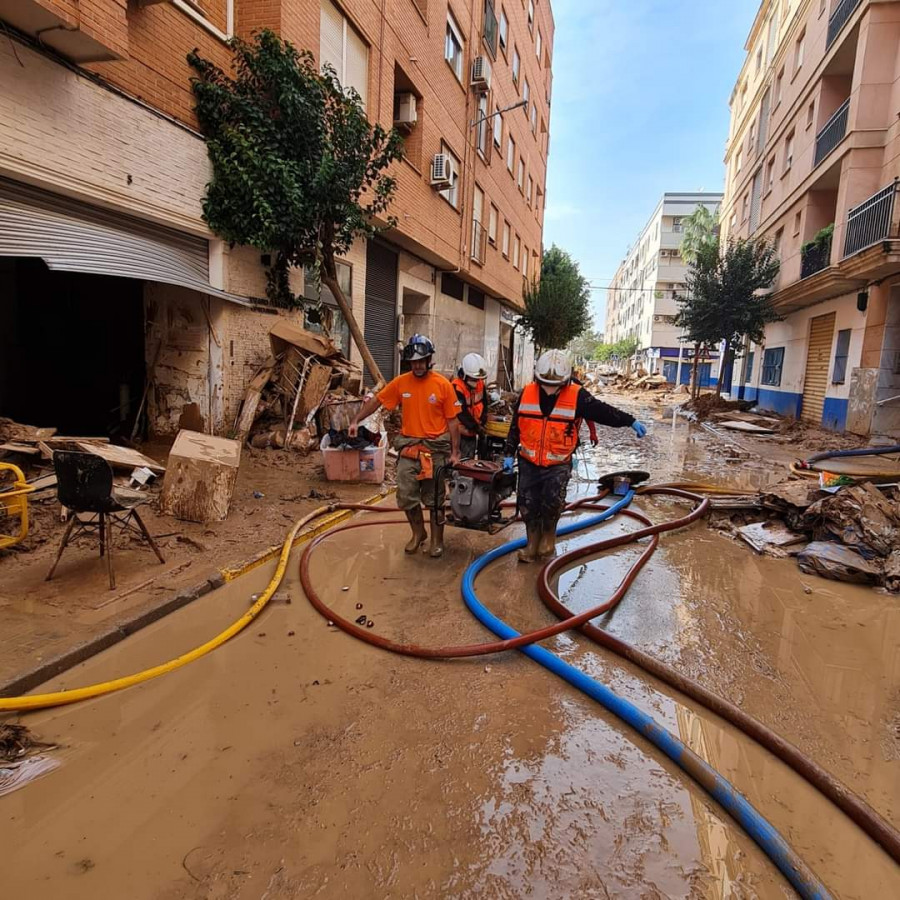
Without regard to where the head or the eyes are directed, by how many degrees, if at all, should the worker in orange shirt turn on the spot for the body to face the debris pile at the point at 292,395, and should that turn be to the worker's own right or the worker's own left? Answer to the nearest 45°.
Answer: approximately 135° to the worker's own right

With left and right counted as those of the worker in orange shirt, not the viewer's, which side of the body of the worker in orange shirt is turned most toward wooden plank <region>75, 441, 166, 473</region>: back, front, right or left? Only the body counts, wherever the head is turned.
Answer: right

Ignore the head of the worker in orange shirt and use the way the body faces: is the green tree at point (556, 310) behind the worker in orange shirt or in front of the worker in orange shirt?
behind

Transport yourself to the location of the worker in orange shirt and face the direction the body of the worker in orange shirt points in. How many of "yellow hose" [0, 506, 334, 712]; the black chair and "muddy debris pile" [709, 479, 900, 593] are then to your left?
1

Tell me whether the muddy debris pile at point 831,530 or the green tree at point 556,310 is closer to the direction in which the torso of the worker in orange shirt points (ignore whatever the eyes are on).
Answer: the muddy debris pile

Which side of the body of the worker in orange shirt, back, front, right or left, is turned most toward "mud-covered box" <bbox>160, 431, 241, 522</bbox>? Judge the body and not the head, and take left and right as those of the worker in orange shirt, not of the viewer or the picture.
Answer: right

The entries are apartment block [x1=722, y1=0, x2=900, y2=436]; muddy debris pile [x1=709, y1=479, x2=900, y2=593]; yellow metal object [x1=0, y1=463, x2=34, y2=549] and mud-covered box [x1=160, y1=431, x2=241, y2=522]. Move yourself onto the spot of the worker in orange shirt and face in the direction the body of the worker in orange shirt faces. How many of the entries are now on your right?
2

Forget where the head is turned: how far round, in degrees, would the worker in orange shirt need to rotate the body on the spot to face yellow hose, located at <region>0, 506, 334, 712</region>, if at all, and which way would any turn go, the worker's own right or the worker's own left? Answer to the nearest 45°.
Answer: approximately 45° to the worker's own right

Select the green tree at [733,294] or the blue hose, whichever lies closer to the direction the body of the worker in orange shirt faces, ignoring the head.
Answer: the blue hose

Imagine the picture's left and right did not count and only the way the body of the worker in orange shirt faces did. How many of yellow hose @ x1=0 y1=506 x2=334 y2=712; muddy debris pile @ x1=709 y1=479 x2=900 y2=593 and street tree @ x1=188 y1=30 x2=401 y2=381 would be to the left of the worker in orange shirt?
1

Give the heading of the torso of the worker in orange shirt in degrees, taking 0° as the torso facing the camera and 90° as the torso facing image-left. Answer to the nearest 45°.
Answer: approximately 0°

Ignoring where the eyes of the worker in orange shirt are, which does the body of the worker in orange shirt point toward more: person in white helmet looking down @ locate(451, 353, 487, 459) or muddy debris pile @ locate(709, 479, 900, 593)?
the muddy debris pile
